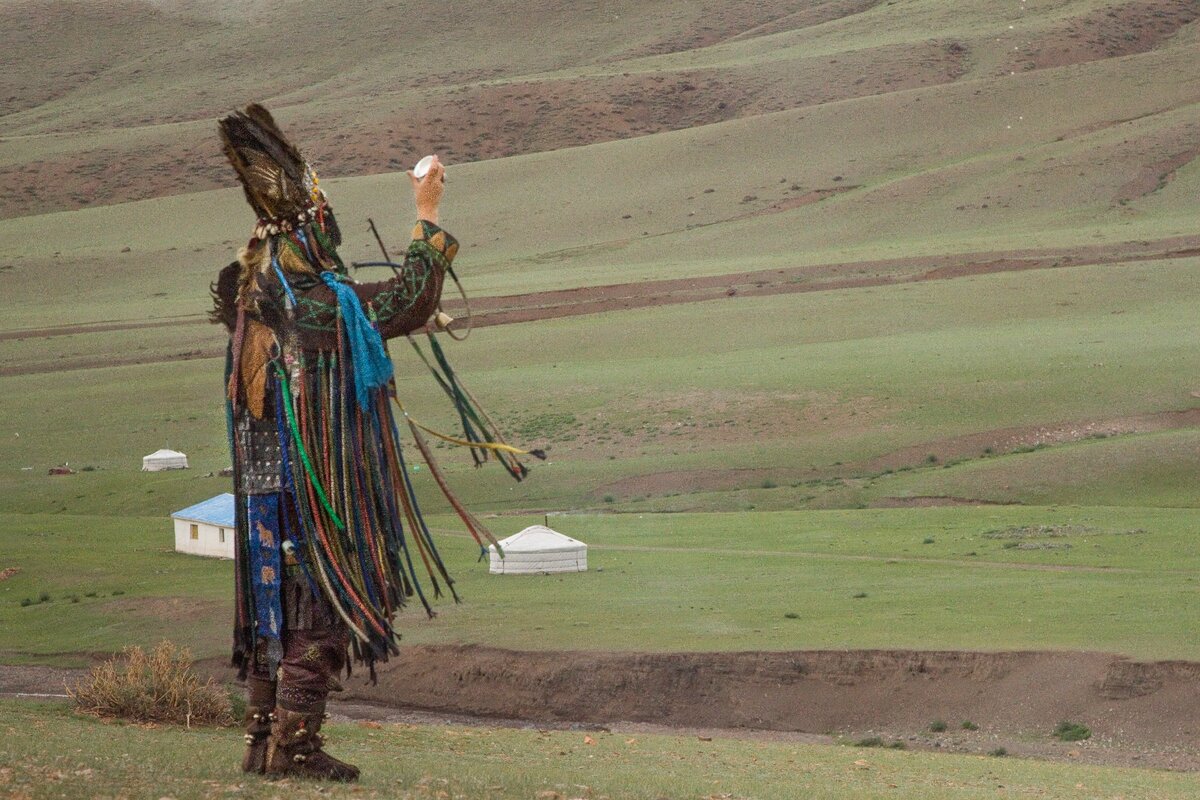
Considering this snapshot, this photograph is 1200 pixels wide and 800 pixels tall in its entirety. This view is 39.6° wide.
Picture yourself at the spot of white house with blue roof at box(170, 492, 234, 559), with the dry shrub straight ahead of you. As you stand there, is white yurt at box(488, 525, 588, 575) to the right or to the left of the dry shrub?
left

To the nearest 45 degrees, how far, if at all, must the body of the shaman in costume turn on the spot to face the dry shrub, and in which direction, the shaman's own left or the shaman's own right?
approximately 90° to the shaman's own left

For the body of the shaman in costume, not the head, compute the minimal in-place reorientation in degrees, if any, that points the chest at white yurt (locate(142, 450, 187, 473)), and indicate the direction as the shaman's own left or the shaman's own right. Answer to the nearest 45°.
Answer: approximately 90° to the shaman's own left

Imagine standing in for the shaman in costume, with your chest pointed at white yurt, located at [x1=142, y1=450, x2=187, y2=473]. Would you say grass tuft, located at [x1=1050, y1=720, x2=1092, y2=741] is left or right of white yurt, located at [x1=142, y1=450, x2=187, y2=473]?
right

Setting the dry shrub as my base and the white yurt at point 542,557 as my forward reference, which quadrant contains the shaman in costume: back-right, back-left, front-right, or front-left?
back-right
